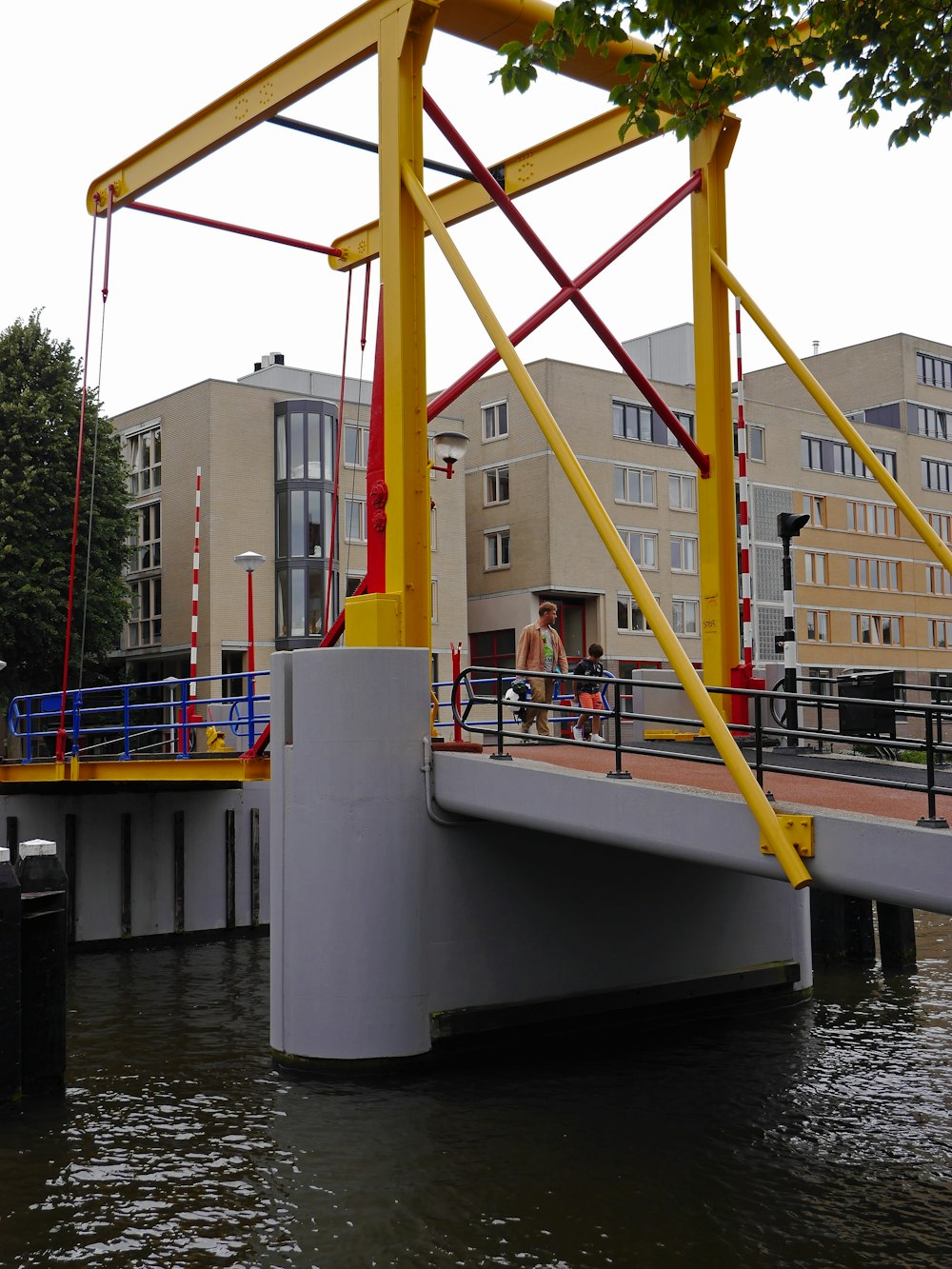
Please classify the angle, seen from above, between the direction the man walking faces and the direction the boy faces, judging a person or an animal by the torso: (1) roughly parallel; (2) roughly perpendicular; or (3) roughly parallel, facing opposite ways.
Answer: roughly parallel

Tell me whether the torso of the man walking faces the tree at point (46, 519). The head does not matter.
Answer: no

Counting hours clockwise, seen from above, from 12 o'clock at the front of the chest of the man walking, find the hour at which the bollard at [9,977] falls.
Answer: The bollard is roughly at 3 o'clock from the man walking.

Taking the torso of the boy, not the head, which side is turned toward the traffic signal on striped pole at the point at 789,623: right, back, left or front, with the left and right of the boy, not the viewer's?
front

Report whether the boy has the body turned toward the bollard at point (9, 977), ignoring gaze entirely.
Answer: no

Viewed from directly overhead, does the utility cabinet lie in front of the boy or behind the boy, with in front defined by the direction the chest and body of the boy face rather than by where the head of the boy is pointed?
in front

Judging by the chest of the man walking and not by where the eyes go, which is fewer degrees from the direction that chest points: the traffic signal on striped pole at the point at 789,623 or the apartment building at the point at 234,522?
the traffic signal on striped pole

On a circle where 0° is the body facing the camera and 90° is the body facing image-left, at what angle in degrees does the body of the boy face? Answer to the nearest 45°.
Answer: approximately 315°

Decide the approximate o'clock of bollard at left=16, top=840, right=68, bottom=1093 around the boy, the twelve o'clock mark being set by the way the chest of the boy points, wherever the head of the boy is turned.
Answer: The bollard is roughly at 3 o'clock from the boy.

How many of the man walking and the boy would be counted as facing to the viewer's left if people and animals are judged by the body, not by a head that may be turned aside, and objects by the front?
0

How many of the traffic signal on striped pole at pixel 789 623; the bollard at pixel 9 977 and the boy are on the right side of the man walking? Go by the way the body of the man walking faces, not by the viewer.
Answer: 1

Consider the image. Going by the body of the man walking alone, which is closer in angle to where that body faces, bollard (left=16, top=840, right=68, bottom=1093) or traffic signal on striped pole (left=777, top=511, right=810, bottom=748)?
the traffic signal on striped pole

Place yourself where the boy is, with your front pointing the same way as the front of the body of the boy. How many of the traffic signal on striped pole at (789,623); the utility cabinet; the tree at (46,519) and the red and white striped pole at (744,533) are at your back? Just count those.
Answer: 1

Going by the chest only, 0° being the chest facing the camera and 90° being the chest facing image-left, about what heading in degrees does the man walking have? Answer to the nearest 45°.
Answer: approximately 315°
